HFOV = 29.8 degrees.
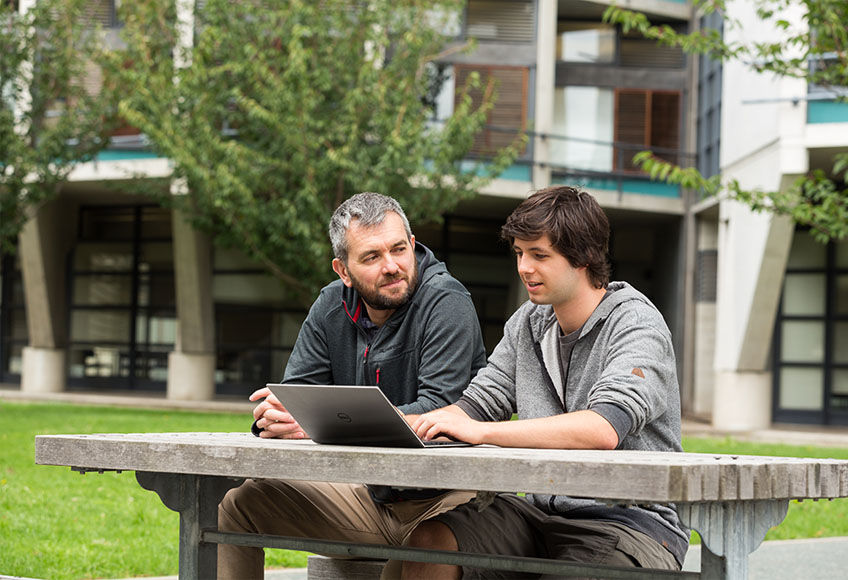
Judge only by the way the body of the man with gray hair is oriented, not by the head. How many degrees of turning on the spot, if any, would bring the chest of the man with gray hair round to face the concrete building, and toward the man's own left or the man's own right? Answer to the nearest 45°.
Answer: approximately 135° to the man's own right

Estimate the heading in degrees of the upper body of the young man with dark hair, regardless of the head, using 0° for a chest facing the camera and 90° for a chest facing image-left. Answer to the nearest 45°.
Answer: approximately 45°

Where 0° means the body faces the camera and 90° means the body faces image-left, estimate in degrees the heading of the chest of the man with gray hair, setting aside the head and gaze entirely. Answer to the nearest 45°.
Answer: approximately 45°

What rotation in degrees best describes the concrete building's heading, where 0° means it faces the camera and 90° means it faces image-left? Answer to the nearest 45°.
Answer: approximately 0°

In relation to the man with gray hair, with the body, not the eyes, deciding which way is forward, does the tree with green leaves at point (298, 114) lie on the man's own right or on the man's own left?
on the man's own right

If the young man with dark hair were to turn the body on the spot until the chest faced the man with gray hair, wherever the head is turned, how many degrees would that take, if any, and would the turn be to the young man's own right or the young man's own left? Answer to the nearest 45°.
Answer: approximately 90° to the young man's own right

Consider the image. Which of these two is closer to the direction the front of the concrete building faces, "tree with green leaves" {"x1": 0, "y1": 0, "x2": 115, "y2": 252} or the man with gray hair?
the man with gray hair
